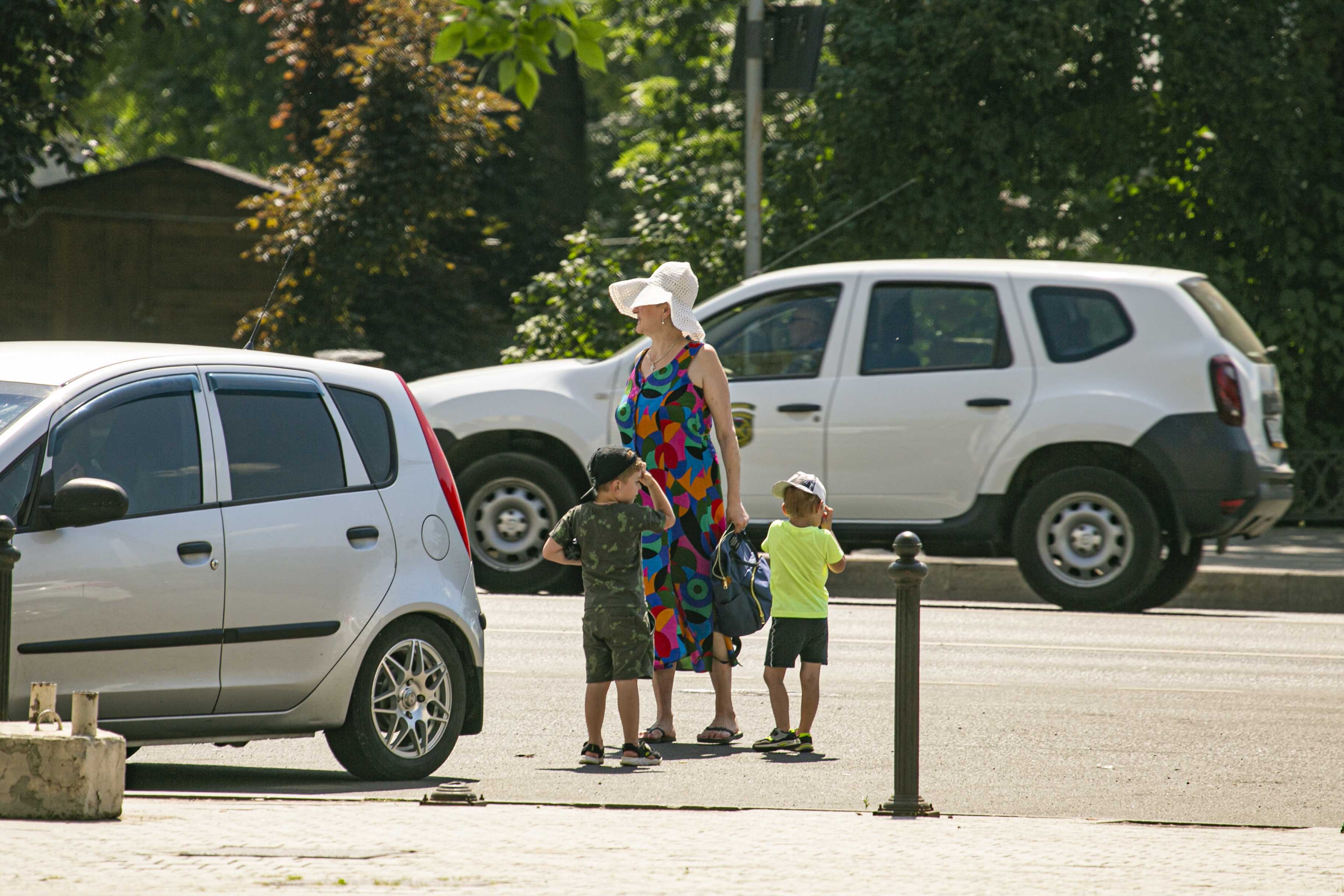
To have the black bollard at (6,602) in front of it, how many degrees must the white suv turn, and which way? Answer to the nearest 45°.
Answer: approximately 45° to its left

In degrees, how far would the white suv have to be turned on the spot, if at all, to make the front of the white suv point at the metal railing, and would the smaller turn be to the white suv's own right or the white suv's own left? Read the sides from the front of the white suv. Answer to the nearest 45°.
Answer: approximately 135° to the white suv's own right

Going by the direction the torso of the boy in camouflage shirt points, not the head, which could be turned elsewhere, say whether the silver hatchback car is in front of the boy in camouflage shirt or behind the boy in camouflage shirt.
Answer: behind

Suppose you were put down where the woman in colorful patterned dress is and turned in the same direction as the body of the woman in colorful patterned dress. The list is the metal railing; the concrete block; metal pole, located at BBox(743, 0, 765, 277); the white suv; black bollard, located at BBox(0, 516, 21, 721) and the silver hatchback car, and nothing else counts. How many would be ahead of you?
3

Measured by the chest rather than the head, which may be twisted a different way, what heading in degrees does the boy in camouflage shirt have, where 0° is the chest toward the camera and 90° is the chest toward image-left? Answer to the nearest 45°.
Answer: approximately 225°

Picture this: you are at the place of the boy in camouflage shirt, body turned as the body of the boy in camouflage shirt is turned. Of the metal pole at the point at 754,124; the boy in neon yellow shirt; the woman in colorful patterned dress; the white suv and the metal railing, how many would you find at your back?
0

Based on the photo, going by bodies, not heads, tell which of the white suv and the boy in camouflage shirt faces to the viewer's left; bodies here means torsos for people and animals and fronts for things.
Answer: the white suv

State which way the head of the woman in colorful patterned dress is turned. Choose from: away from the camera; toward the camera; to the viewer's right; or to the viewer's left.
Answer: to the viewer's left

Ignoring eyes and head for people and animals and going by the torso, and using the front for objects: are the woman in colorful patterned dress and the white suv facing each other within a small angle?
no

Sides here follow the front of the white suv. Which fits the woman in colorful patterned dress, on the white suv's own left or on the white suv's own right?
on the white suv's own left

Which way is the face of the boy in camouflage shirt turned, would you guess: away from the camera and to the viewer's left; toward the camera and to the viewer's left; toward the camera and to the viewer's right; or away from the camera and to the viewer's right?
away from the camera and to the viewer's right

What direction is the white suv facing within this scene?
to the viewer's left

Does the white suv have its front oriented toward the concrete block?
no

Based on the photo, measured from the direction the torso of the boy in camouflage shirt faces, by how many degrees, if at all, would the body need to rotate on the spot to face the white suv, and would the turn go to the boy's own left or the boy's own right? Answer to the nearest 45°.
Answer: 0° — they already face it

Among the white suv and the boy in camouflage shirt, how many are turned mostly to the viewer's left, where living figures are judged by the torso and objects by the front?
1
